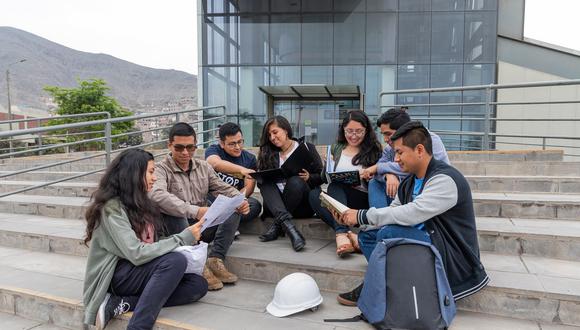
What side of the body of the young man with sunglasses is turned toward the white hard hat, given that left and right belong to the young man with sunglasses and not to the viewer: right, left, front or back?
front

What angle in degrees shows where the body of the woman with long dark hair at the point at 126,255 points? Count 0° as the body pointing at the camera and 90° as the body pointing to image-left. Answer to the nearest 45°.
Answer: approximately 270°

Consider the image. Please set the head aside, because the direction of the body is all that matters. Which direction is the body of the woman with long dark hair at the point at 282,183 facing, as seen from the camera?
toward the camera

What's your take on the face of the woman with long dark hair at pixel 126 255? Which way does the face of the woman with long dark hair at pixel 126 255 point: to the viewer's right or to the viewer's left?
to the viewer's right

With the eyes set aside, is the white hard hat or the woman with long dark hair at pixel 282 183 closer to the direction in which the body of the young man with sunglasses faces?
the white hard hat

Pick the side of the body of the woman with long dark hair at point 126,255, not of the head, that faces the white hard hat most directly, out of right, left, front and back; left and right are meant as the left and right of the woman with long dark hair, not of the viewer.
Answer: front

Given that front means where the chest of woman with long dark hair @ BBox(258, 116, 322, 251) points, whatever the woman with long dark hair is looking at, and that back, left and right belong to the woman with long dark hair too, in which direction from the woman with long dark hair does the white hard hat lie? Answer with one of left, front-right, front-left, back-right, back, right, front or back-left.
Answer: front

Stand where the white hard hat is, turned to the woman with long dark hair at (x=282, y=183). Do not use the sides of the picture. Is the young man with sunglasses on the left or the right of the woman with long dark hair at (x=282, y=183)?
left

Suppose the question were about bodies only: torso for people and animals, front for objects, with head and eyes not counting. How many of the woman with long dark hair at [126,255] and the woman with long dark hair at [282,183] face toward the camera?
1

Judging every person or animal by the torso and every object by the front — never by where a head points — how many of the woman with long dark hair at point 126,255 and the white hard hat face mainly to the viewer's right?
1
